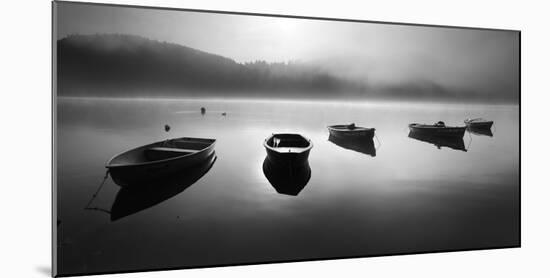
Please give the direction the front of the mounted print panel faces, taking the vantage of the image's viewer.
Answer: facing the viewer and to the right of the viewer
